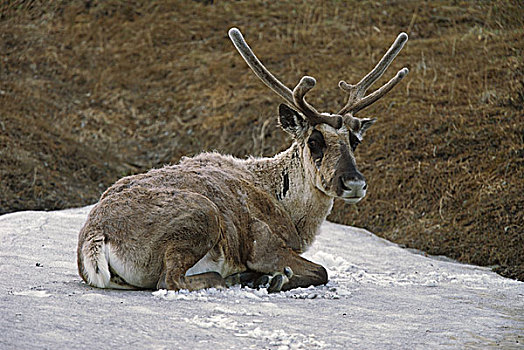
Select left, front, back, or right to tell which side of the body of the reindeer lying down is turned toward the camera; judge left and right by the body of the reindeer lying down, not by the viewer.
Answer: right
